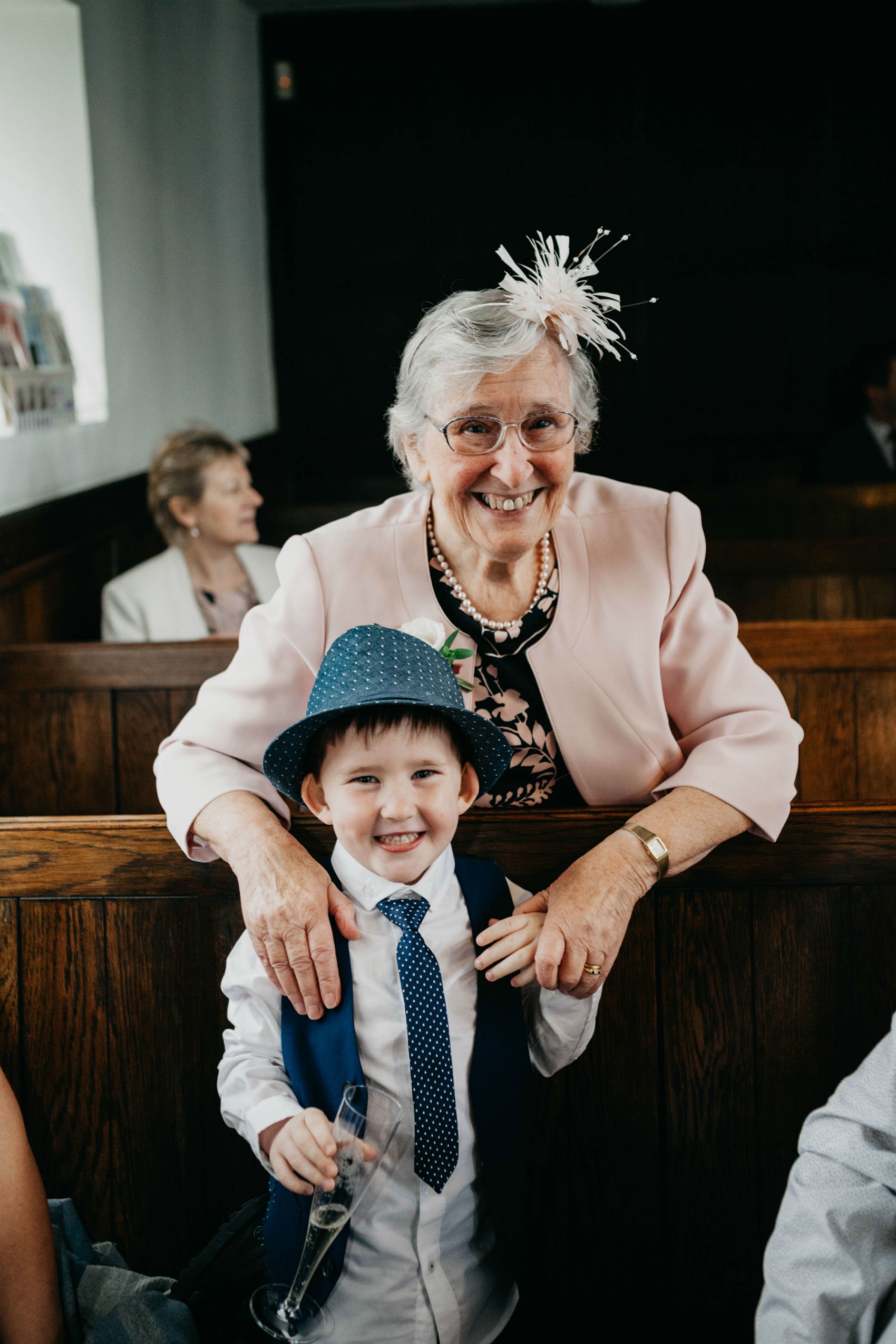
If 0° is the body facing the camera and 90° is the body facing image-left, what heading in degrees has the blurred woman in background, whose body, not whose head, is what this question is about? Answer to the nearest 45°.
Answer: approximately 315°

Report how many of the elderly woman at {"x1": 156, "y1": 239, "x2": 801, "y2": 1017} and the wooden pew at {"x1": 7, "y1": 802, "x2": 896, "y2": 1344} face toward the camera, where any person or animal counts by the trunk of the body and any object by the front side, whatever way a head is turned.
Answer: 2

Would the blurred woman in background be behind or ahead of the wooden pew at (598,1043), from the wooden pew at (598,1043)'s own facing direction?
behind

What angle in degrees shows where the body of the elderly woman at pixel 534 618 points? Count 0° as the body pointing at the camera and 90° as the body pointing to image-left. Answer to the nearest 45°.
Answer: approximately 0°

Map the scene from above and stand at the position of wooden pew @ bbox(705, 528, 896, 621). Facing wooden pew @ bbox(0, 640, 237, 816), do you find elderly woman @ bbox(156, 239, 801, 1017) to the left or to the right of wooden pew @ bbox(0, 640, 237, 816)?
left

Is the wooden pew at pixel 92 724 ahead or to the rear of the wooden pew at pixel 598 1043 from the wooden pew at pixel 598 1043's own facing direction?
to the rear

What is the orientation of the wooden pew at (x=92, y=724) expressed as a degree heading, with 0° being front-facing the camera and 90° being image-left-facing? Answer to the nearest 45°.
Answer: approximately 0°

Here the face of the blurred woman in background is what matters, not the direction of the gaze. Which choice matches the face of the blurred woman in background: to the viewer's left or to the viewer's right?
to the viewer's right

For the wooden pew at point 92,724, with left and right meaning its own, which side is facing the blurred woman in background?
back

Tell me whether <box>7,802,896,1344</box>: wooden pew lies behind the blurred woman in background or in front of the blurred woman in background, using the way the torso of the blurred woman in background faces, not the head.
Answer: in front
